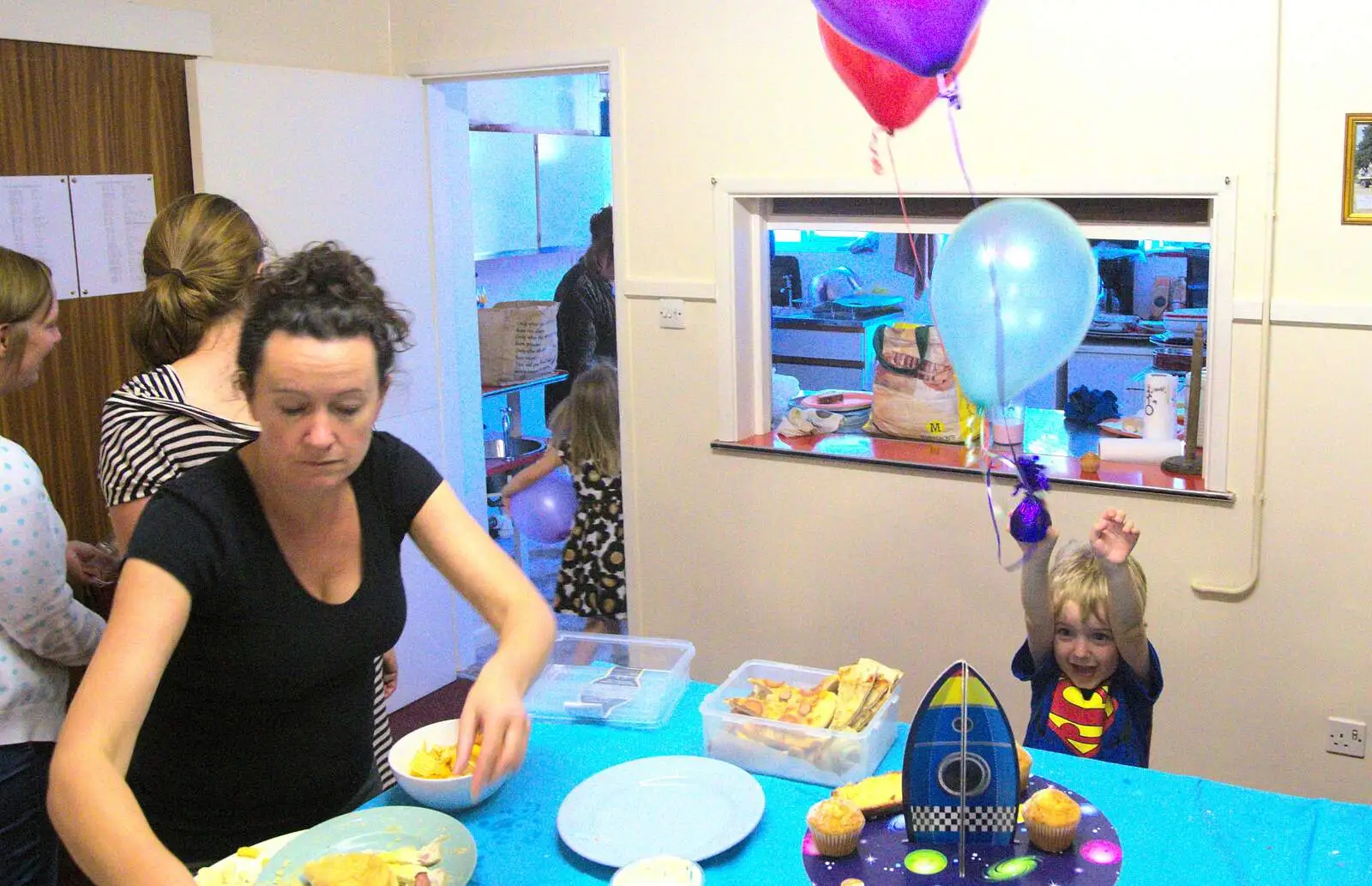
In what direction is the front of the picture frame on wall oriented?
toward the camera

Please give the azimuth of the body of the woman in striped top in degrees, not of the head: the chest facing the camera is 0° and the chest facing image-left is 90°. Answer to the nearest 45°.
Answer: approximately 225°

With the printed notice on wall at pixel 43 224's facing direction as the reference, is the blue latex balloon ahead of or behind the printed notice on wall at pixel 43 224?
ahead

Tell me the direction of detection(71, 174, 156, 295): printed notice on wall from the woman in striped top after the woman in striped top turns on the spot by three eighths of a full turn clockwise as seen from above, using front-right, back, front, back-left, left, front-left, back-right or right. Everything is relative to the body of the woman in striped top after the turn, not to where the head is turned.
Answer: back

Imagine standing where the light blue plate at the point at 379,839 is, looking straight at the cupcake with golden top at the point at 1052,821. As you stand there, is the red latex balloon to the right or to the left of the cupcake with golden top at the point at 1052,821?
left

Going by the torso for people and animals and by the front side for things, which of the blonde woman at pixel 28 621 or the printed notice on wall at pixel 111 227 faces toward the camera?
the printed notice on wall

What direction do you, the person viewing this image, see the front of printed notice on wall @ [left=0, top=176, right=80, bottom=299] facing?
facing the viewer

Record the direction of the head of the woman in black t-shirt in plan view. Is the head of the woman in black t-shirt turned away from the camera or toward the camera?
toward the camera

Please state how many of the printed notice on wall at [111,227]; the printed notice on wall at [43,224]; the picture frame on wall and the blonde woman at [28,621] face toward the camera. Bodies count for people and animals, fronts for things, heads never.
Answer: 3

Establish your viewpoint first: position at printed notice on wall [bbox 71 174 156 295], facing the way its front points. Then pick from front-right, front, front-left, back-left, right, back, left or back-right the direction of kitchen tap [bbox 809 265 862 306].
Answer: left

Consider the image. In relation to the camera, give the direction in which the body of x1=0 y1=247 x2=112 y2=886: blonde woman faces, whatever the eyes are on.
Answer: to the viewer's right

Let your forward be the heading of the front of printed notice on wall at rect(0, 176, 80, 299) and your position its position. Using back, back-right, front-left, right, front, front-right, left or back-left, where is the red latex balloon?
front-left

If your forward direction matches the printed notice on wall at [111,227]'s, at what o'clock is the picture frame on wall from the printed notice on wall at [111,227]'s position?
The picture frame on wall is roughly at 10 o'clock from the printed notice on wall.

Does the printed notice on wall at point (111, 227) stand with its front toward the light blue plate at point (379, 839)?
yes

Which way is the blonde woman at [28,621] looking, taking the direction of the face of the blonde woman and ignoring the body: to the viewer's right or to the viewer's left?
to the viewer's right

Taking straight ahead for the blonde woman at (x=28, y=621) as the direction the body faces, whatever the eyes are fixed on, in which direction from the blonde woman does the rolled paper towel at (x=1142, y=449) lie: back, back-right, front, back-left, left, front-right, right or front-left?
front

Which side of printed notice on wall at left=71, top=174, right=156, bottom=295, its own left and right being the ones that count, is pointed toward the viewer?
front

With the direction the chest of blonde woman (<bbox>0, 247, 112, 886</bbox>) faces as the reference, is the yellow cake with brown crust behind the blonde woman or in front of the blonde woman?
in front
